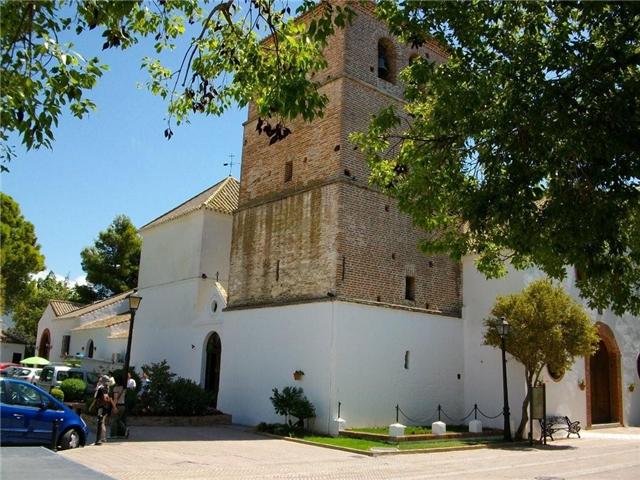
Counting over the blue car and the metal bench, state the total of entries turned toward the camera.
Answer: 1

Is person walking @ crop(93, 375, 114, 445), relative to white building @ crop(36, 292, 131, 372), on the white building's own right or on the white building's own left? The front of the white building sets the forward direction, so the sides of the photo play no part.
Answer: on the white building's own left

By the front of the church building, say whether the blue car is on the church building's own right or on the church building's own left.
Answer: on the church building's own right

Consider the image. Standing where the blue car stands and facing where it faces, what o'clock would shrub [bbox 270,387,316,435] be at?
The shrub is roughly at 11 o'clock from the blue car.

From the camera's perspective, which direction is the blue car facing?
to the viewer's right

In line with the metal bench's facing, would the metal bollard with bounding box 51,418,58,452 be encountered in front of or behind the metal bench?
in front

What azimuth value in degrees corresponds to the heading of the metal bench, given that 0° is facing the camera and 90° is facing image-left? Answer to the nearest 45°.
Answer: approximately 0°
